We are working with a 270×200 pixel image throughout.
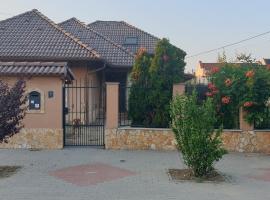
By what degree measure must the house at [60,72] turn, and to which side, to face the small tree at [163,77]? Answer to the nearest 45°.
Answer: approximately 45° to its left

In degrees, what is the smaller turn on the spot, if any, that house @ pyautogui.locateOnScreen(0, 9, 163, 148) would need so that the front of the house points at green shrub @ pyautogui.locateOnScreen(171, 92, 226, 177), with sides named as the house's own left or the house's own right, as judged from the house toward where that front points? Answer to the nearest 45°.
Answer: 0° — it already faces it

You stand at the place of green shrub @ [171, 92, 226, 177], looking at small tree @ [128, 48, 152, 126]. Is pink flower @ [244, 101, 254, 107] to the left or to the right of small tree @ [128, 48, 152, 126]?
right

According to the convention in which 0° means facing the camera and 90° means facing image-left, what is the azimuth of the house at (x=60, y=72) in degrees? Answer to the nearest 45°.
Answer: approximately 0°

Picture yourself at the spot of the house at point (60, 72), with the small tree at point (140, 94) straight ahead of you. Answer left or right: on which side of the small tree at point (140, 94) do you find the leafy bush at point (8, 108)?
right
